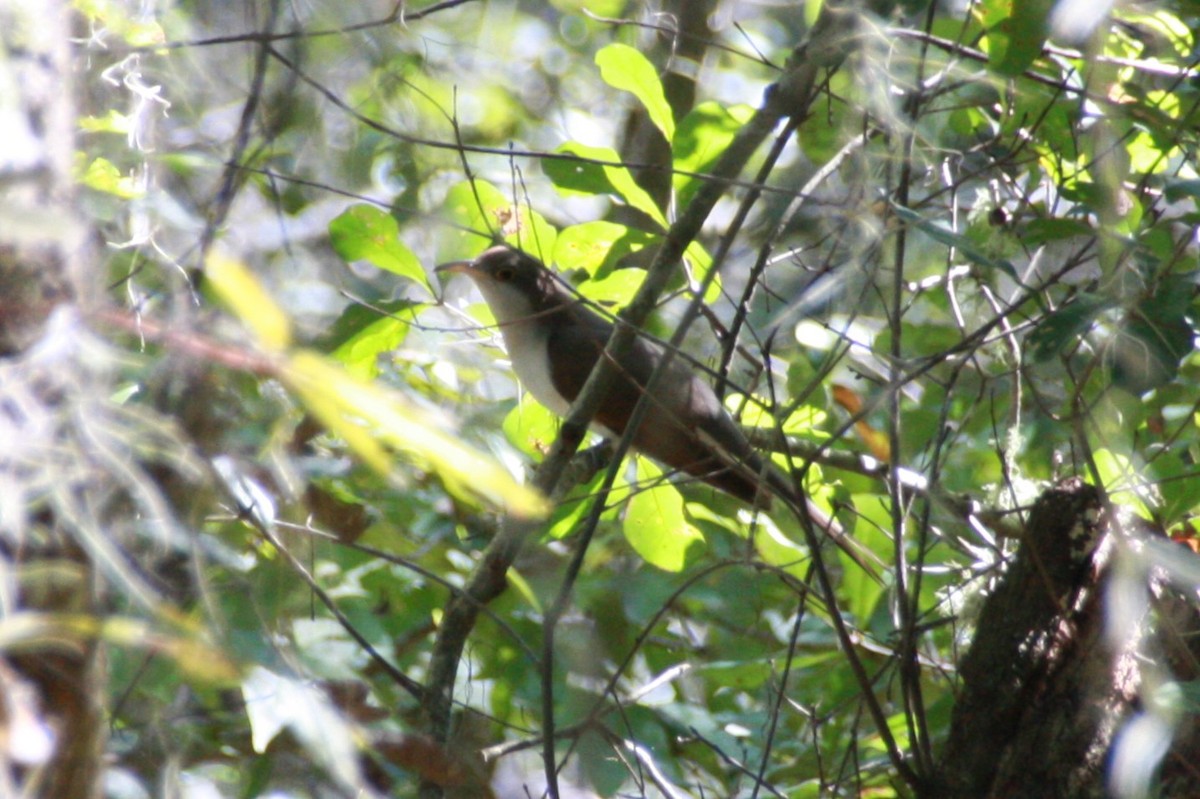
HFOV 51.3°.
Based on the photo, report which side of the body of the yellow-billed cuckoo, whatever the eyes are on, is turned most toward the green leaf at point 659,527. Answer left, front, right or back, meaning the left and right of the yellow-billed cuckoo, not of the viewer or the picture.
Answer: back

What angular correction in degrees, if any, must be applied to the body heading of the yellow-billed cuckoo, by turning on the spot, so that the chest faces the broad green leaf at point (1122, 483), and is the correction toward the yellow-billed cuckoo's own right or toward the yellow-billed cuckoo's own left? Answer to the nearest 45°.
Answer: approximately 135° to the yellow-billed cuckoo's own left

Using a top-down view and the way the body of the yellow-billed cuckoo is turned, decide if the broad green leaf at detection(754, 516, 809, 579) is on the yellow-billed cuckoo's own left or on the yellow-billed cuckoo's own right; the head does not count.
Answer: on the yellow-billed cuckoo's own left

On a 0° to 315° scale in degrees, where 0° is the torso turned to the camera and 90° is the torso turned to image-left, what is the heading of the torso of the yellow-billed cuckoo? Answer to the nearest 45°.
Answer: approximately 90°

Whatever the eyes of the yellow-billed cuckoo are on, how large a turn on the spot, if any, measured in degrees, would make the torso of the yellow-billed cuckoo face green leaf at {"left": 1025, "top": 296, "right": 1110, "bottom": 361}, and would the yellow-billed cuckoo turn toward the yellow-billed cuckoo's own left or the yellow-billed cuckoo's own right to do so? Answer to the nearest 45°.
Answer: approximately 135° to the yellow-billed cuckoo's own left
